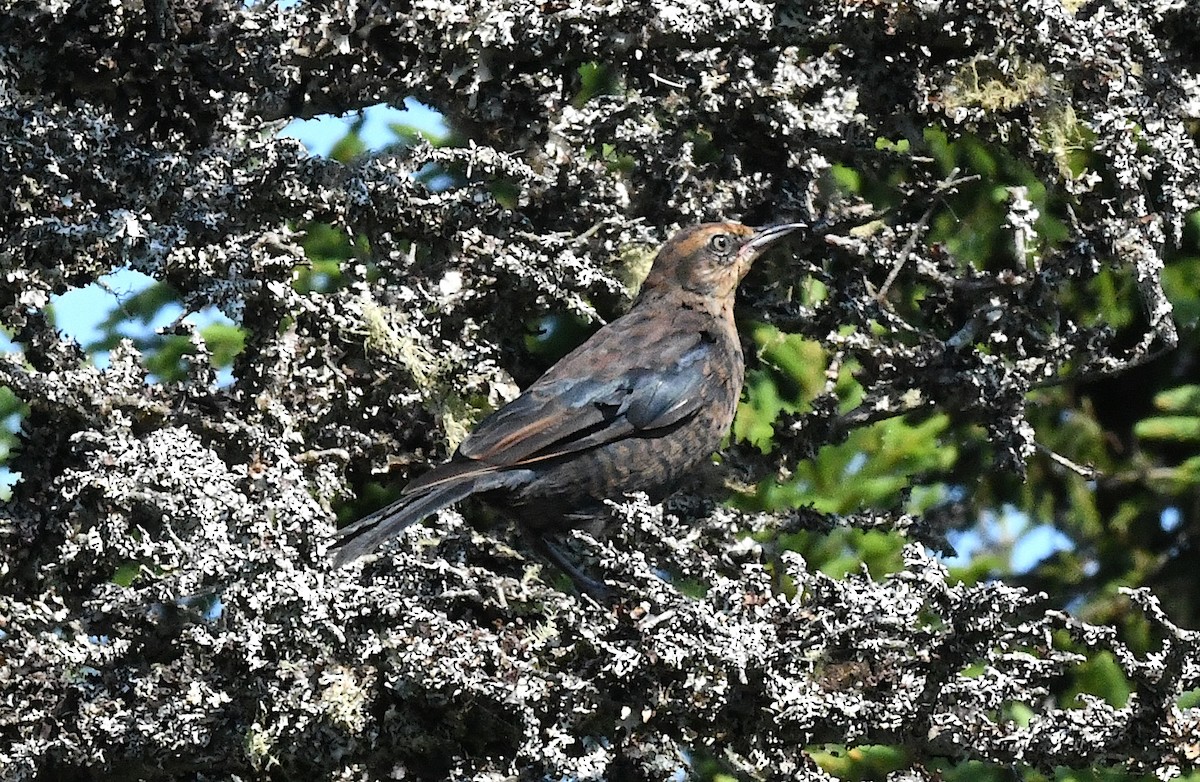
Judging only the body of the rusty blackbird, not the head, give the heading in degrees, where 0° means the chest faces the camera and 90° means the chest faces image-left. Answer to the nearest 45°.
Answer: approximately 270°
